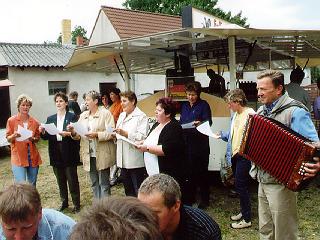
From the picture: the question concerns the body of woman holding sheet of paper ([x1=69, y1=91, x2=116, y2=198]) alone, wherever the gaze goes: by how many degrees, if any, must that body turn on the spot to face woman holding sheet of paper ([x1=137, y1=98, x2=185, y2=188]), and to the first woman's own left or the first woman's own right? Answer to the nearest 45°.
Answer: approximately 90° to the first woman's own left

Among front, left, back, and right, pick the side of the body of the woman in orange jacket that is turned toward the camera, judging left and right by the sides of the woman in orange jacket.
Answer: front

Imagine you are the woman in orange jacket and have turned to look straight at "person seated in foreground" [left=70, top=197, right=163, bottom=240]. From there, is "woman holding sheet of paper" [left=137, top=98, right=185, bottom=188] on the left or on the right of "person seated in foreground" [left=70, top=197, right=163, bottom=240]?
left

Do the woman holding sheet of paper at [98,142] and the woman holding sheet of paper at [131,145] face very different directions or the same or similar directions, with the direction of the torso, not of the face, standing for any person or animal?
same or similar directions

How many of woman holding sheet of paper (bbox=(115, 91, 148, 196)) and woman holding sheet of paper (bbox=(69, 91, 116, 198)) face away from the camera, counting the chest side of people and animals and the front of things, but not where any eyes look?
0

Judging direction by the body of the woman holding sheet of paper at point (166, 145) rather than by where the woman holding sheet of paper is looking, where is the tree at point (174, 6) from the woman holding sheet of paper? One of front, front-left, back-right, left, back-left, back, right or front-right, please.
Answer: back-right

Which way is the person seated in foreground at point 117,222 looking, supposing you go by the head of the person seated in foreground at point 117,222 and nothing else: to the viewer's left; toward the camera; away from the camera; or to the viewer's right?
away from the camera

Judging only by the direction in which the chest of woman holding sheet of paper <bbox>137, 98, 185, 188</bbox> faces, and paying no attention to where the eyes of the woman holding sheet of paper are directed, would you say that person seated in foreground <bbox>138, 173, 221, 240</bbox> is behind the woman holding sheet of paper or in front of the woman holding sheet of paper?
in front

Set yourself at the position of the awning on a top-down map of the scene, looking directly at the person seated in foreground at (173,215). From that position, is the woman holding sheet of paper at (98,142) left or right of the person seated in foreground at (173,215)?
right

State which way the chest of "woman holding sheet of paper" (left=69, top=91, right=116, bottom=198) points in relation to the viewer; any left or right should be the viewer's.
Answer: facing the viewer and to the left of the viewer
